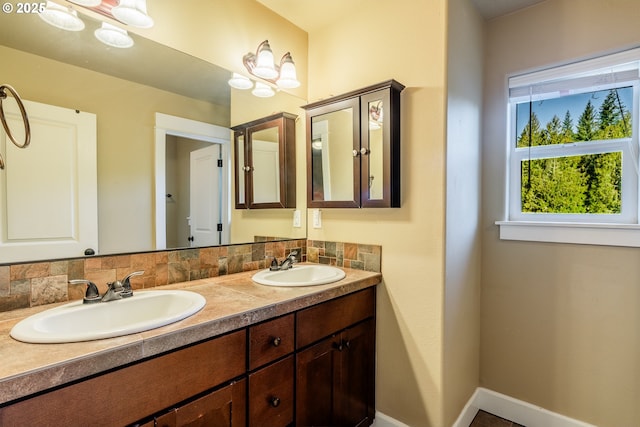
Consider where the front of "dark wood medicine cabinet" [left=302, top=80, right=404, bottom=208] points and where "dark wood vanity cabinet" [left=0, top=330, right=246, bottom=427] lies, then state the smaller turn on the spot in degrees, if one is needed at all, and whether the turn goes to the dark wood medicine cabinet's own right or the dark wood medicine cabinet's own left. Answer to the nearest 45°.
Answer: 0° — it already faces it

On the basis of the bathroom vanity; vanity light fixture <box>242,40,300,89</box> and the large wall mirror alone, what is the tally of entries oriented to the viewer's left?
0

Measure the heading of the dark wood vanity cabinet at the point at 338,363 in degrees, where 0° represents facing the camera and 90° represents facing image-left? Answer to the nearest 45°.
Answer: approximately 315°

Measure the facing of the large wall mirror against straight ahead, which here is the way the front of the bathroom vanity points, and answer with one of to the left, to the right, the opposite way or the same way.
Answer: the same way

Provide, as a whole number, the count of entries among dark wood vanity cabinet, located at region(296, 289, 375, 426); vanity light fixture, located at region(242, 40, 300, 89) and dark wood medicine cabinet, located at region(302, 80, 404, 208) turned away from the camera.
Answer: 0

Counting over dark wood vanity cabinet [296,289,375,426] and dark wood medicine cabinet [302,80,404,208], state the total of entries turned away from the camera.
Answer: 0

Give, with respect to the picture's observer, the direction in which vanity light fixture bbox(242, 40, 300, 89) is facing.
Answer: facing the viewer and to the right of the viewer

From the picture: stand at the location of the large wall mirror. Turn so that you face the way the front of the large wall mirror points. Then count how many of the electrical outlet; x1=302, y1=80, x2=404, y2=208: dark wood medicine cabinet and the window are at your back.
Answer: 0

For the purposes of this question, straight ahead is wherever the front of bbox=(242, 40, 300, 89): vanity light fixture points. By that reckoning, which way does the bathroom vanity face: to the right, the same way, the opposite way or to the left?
the same way

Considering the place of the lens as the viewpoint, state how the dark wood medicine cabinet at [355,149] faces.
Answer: facing the viewer and to the left of the viewer

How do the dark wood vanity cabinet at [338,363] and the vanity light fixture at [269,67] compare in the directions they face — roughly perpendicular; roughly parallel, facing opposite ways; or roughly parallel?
roughly parallel
